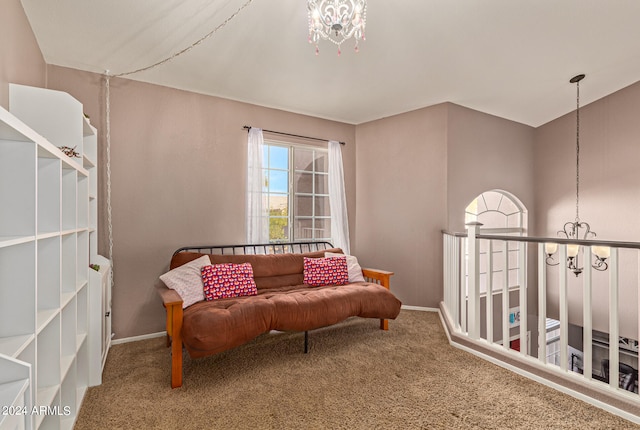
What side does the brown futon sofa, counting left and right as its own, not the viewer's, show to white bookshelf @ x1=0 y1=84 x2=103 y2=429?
right

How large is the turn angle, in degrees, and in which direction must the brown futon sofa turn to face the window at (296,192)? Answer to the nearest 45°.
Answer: approximately 135° to its left

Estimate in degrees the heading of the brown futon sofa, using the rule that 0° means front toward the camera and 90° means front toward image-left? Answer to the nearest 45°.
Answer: approximately 315°

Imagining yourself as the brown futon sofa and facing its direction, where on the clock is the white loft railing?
The white loft railing is roughly at 11 o'clock from the brown futon sofa.

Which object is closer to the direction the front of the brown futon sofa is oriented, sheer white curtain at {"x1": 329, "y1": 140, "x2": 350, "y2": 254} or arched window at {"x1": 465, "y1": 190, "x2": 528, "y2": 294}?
the arched window
